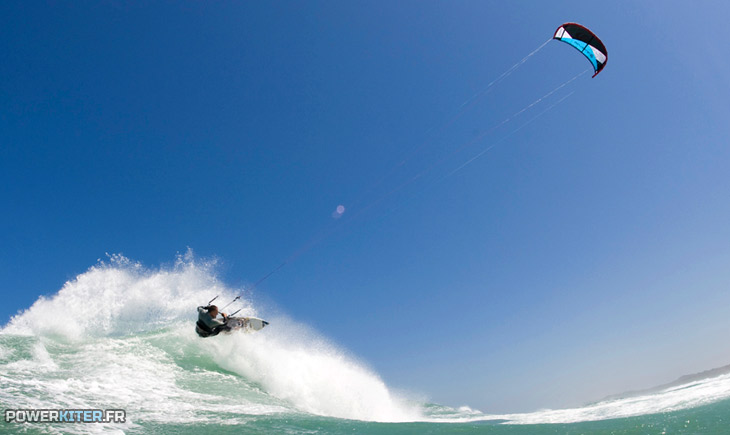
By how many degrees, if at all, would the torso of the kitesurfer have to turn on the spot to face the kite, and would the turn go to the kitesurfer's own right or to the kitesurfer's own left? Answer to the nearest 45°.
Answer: approximately 45° to the kitesurfer's own right

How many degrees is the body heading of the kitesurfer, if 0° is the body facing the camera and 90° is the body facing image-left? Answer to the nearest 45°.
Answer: approximately 270°
